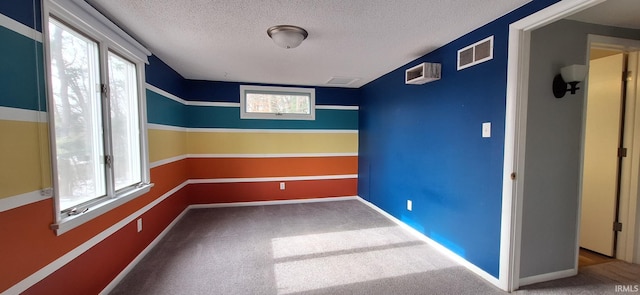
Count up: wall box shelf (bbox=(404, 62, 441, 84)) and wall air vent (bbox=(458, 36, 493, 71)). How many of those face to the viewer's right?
0

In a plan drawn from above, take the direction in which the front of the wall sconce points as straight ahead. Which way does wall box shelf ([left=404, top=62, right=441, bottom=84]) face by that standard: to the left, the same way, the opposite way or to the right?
to the right

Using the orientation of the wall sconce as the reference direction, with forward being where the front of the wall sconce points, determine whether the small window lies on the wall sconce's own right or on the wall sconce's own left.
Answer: on the wall sconce's own right

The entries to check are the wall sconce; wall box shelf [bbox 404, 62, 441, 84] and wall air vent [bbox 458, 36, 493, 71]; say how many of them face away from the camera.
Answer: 0

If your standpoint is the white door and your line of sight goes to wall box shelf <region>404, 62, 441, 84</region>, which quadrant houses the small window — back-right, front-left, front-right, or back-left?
front-right

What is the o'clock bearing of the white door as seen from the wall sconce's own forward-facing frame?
The white door is roughly at 8 o'clock from the wall sconce.

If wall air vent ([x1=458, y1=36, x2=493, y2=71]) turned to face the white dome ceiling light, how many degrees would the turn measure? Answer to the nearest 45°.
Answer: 0° — it already faces it

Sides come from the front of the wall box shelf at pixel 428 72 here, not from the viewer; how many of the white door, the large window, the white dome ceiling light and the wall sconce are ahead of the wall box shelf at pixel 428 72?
2

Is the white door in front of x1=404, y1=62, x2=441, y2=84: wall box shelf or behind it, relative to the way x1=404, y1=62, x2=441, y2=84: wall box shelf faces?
behind

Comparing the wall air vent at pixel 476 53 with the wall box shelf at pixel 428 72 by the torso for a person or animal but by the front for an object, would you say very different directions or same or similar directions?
same or similar directions

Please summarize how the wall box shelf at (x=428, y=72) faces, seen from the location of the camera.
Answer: facing the viewer and to the left of the viewer

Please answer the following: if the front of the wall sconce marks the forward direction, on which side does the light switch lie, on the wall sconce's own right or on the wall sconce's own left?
on the wall sconce's own right

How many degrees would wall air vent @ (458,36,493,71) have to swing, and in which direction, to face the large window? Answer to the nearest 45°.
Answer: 0° — it already faces it

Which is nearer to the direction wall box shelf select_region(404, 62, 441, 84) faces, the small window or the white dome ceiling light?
the white dome ceiling light

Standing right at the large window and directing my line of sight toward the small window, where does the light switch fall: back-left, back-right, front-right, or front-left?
front-right
